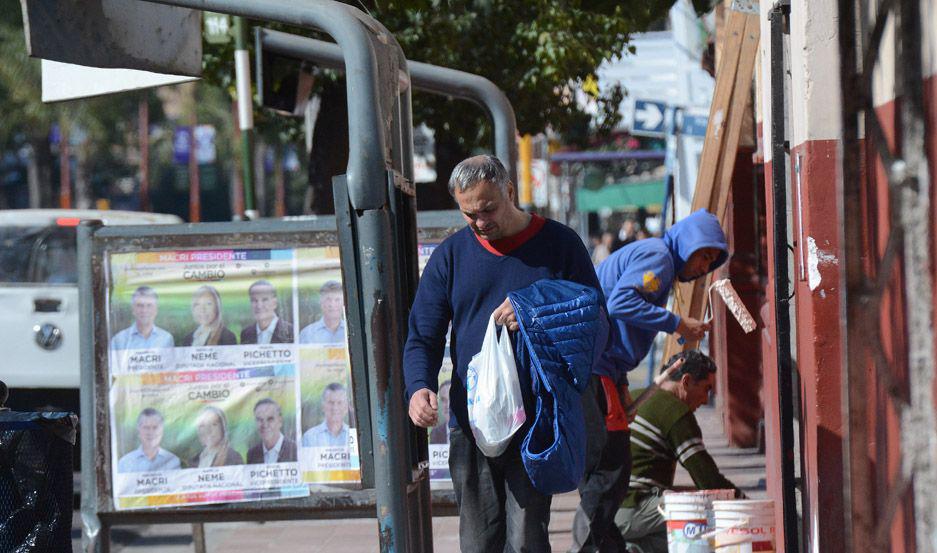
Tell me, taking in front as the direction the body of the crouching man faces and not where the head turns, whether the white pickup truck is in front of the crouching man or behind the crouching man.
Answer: behind

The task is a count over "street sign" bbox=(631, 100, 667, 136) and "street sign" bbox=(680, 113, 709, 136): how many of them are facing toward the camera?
2

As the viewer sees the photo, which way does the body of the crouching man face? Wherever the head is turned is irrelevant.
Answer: to the viewer's right

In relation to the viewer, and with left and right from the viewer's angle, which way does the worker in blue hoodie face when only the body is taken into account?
facing to the right of the viewer

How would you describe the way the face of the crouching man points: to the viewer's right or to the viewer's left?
to the viewer's right

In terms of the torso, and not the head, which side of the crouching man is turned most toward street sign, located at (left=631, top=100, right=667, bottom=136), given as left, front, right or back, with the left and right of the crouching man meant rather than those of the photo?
left

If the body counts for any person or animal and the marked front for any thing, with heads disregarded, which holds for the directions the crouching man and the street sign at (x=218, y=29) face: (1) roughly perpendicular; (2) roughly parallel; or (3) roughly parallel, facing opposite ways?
roughly perpendicular

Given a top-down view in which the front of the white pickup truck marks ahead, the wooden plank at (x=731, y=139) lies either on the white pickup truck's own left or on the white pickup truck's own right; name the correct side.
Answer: on the white pickup truck's own right

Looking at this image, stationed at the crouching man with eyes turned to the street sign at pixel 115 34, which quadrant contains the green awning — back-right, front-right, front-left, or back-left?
back-right
